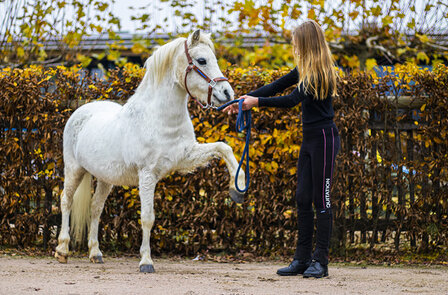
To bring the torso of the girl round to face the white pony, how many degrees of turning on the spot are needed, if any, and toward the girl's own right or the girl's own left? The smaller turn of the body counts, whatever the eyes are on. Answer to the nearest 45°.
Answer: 0° — they already face it

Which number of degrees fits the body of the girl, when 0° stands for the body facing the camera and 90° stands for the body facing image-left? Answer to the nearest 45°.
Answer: approximately 90°

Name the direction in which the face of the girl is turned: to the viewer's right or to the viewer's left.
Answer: to the viewer's left
